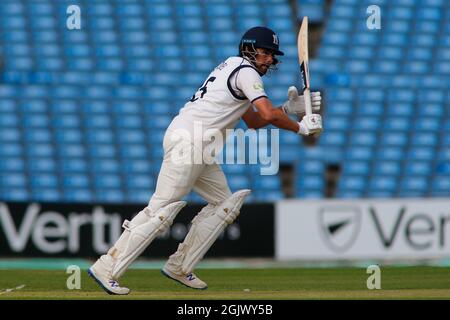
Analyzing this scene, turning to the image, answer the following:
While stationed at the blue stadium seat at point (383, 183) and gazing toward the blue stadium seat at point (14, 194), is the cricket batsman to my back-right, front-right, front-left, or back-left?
front-left

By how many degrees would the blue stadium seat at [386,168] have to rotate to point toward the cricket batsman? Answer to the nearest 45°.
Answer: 0° — it already faces them

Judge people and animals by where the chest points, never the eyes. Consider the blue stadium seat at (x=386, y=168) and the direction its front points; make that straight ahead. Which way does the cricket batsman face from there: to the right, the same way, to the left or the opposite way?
to the left

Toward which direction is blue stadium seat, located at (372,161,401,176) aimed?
toward the camera

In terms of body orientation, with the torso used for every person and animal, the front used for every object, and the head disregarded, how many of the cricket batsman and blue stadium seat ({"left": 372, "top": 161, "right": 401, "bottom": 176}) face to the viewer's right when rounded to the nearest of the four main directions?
1

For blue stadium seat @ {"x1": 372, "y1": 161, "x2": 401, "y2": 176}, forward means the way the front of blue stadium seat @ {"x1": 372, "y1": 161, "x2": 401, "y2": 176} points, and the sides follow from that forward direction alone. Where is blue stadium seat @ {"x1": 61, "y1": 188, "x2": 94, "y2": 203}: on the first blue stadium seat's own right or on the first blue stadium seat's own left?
on the first blue stadium seat's own right

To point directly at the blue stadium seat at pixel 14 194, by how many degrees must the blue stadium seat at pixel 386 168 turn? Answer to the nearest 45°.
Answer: approximately 90° to its right

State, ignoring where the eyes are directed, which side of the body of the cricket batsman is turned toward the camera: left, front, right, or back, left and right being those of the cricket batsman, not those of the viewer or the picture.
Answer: right

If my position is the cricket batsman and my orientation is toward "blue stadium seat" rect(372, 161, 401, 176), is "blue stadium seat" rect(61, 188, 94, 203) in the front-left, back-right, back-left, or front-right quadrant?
front-left

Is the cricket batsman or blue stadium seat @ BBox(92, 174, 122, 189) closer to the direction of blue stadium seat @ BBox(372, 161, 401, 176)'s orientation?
the cricket batsman
